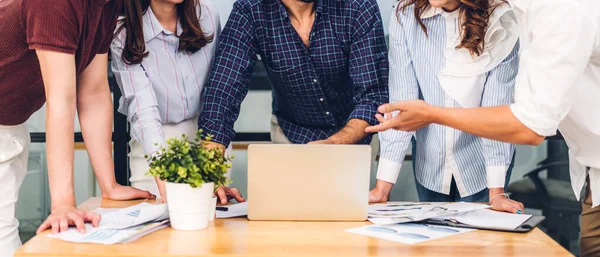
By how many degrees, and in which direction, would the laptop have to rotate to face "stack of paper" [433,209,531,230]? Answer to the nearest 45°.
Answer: approximately 90° to its right

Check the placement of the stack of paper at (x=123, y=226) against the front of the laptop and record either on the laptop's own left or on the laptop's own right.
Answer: on the laptop's own left

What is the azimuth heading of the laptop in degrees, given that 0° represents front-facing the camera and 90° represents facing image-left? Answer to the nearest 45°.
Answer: approximately 180°
